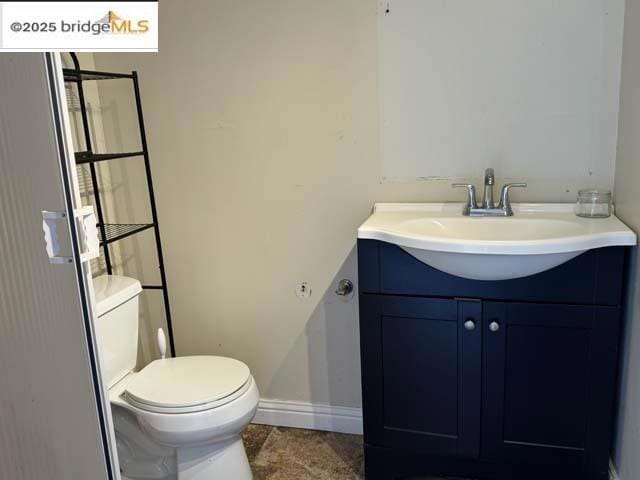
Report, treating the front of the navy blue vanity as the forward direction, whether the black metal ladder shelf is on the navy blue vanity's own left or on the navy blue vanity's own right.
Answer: on the navy blue vanity's own right

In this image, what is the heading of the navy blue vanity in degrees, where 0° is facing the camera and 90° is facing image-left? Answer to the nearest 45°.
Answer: approximately 0°

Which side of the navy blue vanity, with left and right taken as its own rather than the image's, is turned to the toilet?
right
